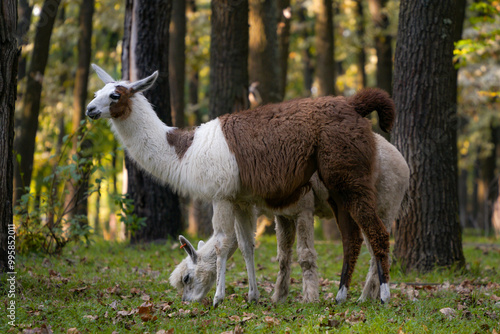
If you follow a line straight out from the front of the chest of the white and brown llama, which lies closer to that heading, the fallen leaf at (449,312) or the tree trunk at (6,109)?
the tree trunk

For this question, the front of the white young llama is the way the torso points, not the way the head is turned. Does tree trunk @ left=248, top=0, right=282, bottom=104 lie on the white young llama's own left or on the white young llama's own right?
on the white young llama's own right

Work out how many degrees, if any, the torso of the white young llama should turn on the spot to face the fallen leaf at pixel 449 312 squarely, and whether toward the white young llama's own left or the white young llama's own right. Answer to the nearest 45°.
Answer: approximately 135° to the white young llama's own left

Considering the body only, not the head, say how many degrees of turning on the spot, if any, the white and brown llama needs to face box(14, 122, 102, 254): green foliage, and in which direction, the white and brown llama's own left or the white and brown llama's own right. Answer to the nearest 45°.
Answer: approximately 45° to the white and brown llama's own right

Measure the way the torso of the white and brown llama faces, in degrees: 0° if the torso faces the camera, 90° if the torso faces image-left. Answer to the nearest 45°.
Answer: approximately 90°

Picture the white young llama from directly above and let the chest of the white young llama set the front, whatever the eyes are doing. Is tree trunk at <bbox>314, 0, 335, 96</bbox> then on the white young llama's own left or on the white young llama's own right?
on the white young llama's own right

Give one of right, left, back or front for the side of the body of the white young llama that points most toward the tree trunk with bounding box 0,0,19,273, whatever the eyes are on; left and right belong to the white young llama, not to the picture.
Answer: front

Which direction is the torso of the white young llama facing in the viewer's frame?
to the viewer's left

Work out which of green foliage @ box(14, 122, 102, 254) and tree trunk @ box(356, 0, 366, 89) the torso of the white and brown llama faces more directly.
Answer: the green foliage

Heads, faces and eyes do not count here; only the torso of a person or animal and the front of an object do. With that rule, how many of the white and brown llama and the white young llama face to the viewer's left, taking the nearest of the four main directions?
2

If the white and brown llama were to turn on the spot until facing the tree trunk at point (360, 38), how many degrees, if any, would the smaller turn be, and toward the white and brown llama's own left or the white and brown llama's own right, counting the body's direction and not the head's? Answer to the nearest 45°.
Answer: approximately 90° to the white and brown llama's own right

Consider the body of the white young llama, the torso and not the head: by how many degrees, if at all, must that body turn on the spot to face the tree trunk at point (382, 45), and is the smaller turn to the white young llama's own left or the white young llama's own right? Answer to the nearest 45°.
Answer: approximately 90° to the white young llama's own right

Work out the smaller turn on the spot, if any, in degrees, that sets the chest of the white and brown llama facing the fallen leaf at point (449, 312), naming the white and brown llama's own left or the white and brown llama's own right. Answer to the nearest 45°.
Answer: approximately 135° to the white and brown llama's own left

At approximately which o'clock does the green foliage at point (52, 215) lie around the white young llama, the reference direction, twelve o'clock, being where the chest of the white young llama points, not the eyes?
The green foliage is roughly at 1 o'clock from the white young llama.
